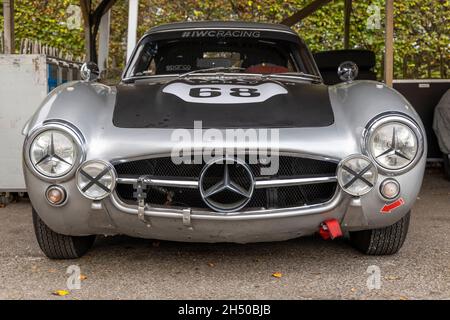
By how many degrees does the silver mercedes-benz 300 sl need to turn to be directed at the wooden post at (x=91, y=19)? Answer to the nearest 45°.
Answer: approximately 180°

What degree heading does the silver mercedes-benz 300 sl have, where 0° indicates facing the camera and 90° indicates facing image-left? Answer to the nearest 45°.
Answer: approximately 0°

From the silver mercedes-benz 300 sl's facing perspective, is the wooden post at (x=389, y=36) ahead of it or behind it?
behind

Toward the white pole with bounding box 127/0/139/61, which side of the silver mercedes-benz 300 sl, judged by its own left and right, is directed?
back

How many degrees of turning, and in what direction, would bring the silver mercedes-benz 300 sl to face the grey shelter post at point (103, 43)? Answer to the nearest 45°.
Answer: approximately 180°
